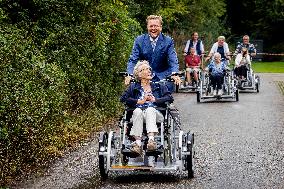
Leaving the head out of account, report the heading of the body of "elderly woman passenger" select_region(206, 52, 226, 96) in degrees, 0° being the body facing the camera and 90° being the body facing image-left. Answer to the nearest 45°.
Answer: approximately 0°

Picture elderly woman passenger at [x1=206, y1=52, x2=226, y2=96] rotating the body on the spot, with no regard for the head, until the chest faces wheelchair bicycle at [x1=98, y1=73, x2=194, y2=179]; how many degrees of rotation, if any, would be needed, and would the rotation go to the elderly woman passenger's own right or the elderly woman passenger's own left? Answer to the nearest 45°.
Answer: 0° — they already face it

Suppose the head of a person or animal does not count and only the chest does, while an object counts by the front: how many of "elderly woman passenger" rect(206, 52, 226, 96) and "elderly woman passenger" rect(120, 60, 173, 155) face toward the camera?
2

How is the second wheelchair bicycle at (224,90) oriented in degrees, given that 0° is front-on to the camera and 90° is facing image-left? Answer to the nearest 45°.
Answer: approximately 0°

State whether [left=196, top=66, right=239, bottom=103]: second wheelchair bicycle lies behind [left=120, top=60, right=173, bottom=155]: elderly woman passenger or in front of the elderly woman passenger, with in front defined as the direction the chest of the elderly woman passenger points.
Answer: behind
